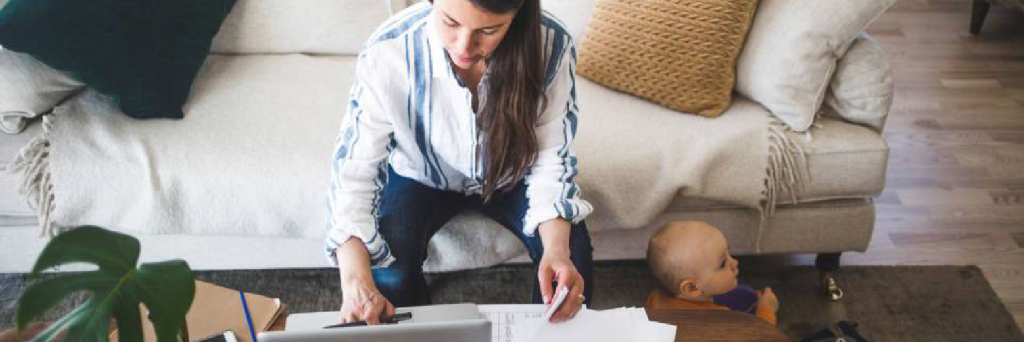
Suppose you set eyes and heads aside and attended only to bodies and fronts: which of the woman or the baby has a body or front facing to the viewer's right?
the baby

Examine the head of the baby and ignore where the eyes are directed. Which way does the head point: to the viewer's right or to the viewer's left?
to the viewer's right

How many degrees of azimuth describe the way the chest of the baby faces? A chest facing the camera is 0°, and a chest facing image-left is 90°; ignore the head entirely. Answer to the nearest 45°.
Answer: approximately 270°

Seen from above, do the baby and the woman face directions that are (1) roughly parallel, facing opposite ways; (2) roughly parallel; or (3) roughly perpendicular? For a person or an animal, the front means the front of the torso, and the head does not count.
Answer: roughly perpendicular

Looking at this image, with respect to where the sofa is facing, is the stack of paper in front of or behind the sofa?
in front

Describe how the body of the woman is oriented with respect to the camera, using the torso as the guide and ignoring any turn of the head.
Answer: toward the camera

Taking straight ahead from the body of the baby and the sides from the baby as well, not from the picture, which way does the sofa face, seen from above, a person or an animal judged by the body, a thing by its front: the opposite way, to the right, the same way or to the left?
to the right

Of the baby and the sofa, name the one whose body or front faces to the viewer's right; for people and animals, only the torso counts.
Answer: the baby

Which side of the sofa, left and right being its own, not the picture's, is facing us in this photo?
front
